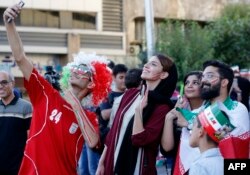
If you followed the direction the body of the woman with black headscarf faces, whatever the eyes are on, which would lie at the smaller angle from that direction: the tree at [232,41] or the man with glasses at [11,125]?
the man with glasses

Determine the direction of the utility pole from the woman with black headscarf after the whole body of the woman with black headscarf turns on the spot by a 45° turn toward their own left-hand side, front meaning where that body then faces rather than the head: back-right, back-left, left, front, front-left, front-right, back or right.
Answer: back

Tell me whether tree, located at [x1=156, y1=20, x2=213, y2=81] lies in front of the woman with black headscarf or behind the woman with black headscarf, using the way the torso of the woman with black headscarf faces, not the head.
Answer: behind

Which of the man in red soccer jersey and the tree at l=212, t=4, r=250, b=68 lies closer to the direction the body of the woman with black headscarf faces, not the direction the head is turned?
the man in red soccer jersey

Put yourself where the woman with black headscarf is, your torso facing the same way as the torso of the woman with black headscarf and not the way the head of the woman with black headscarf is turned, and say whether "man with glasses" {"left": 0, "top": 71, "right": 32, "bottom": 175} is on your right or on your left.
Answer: on your right

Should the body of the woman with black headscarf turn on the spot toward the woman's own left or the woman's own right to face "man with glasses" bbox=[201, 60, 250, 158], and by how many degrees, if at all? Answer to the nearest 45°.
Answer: approximately 135° to the woman's own left

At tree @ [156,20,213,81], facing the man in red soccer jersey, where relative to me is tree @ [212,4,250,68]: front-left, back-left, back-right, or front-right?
back-left

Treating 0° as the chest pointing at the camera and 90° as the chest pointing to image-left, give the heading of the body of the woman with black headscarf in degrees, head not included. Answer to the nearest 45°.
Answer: approximately 45°

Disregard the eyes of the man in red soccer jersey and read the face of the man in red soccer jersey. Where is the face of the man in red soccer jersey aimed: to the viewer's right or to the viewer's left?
to the viewer's left

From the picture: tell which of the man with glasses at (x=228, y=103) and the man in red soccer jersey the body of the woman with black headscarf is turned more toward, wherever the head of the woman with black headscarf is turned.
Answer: the man in red soccer jersey

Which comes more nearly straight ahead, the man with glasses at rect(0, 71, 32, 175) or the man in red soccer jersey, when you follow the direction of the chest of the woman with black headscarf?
the man in red soccer jersey
